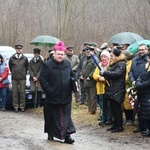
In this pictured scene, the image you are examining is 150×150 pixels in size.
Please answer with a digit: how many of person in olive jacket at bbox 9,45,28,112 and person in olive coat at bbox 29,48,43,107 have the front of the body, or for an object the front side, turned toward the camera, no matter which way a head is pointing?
2

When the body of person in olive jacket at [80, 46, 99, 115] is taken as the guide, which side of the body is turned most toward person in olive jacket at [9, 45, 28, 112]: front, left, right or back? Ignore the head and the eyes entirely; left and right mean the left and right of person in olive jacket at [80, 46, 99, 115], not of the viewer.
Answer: right

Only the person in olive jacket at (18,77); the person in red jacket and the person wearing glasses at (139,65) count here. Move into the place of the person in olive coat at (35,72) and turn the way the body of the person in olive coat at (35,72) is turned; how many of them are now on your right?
2

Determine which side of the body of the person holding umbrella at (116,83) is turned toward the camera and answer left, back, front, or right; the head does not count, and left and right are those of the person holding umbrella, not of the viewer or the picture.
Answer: left

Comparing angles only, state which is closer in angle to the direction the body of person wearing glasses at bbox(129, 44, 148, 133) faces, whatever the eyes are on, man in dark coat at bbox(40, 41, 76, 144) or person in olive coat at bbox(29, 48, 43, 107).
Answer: the man in dark coat

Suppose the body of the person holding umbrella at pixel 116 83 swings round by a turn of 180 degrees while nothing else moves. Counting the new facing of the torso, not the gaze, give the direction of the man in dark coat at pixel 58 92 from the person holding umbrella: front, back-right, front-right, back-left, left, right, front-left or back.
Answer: back-right

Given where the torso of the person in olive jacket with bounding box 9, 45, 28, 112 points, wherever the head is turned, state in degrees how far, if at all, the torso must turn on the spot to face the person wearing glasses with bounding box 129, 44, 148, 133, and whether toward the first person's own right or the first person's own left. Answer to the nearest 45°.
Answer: approximately 45° to the first person's own left

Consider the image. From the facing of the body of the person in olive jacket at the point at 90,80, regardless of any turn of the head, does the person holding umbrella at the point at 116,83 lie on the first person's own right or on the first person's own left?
on the first person's own left

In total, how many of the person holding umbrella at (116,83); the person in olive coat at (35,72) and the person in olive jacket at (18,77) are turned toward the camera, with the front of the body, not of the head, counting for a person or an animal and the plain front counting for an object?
2
